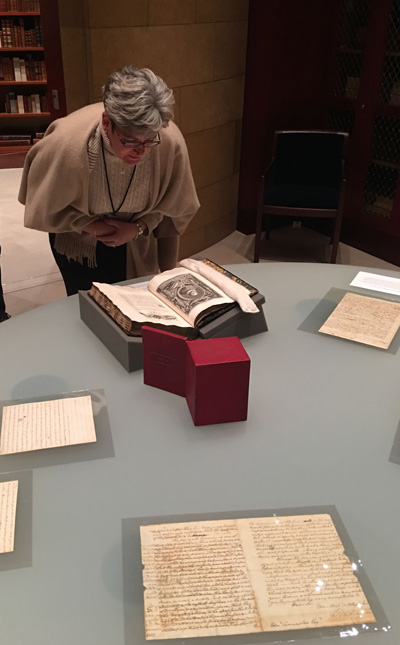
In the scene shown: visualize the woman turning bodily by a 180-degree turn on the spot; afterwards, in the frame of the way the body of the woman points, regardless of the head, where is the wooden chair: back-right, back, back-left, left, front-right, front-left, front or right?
right

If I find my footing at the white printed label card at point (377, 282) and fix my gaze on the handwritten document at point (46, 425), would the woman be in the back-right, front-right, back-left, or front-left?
front-right

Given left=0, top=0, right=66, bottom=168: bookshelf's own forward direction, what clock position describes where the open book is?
The open book is roughly at 12 o'clock from the bookshelf.

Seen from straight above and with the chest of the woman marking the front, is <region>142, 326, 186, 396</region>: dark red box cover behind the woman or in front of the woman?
in front

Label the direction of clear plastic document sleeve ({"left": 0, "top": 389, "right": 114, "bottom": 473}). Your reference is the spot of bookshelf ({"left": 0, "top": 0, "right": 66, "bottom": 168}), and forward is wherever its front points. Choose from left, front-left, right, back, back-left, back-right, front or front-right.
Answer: front

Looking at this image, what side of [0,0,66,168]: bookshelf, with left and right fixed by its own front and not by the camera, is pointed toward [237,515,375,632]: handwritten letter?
front

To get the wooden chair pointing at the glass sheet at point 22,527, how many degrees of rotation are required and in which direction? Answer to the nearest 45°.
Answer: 0° — it already faces it

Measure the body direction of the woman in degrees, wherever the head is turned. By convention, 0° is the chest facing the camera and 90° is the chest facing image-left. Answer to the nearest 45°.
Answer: approximately 315°

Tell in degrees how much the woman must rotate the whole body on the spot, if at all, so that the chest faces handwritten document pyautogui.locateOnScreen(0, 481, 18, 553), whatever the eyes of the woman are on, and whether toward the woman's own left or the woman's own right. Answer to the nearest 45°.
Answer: approximately 45° to the woman's own right

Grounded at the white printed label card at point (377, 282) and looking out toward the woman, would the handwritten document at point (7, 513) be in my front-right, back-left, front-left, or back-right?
front-left

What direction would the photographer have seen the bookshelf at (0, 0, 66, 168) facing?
facing the viewer

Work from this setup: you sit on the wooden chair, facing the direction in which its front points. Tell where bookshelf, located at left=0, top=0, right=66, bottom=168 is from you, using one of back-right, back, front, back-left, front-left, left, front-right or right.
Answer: back-right

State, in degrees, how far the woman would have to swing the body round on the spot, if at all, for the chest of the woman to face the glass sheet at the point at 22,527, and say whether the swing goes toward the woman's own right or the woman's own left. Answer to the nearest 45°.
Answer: approximately 45° to the woman's own right

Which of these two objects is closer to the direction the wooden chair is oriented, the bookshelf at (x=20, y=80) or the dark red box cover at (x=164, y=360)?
the dark red box cover

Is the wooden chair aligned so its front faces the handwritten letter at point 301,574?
yes

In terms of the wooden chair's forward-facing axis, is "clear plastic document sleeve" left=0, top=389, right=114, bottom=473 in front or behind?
in front

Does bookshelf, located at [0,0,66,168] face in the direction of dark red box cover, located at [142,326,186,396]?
yes

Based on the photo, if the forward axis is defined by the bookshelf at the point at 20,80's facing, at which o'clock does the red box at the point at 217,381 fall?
The red box is roughly at 12 o'clock from the bookshelf.

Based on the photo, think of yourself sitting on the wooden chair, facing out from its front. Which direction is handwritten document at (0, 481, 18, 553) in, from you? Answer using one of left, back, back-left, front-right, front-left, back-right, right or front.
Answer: front
